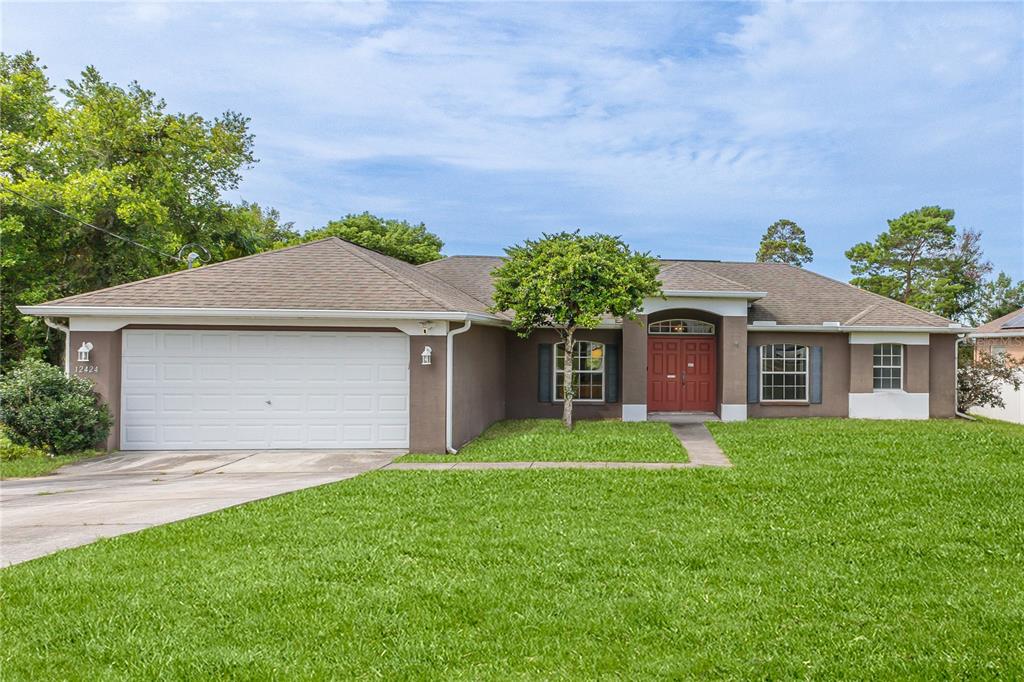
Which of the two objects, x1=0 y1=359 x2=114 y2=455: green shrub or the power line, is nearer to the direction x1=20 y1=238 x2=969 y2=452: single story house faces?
the green shrub

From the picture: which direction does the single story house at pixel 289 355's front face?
toward the camera

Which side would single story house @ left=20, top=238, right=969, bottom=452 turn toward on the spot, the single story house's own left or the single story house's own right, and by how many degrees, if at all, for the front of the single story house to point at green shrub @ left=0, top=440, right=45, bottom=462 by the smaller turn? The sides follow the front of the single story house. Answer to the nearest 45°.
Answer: approximately 90° to the single story house's own right

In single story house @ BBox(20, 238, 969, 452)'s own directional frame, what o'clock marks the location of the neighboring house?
The neighboring house is roughly at 8 o'clock from the single story house.

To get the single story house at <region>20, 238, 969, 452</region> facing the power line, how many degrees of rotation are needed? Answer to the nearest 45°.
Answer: approximately 135° to its right

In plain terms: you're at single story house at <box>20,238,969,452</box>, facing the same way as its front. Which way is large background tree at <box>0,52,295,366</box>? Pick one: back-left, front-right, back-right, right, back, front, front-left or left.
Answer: back-right

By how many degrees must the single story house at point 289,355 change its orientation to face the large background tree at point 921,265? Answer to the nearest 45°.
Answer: approximately 135° to its left
